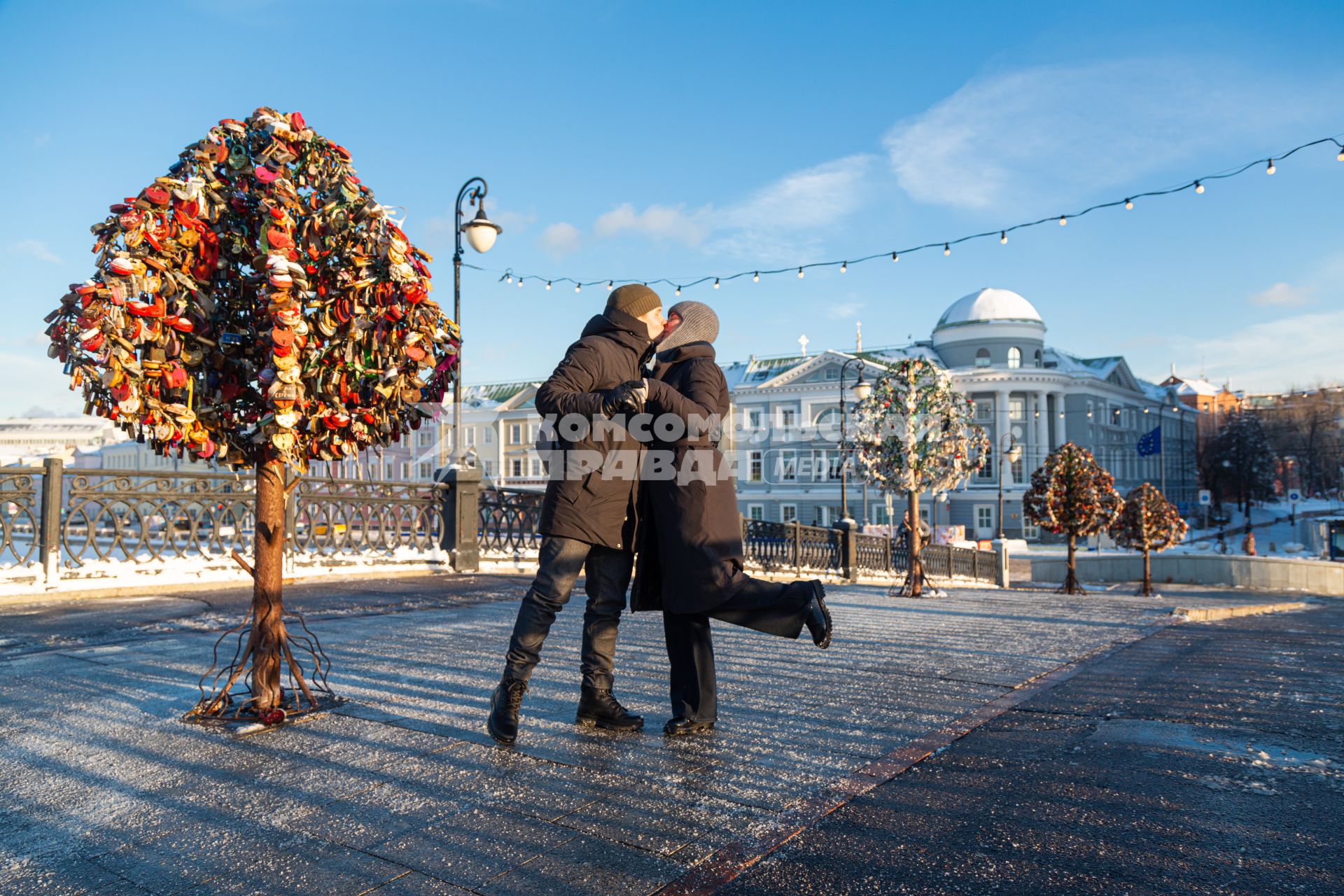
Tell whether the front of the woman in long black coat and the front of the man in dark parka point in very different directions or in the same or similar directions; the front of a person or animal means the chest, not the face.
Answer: very different directions

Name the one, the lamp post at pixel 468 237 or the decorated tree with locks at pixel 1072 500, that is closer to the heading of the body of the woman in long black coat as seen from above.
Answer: the lamp post

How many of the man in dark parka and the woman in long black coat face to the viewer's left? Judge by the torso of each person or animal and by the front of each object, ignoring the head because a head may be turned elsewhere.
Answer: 1

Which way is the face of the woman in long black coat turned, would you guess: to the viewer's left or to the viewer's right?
to the viewer's left

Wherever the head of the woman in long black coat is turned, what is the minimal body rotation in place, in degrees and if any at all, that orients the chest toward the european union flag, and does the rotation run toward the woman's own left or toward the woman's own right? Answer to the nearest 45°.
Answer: approximately 135° to the woman's own right

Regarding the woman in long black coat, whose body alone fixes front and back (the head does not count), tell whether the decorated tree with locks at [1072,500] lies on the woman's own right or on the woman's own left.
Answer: on the woman's own right

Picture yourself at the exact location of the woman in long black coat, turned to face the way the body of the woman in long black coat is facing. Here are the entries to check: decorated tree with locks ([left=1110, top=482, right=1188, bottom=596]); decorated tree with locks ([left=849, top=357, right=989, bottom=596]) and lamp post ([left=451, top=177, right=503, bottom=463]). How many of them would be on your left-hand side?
0

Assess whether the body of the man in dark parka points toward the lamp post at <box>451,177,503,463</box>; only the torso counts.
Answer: no

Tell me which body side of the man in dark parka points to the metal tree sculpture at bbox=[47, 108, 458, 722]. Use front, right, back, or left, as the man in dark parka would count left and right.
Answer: back

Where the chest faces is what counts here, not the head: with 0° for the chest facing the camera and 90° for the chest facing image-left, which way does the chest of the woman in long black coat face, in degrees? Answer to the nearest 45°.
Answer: approximately 90°

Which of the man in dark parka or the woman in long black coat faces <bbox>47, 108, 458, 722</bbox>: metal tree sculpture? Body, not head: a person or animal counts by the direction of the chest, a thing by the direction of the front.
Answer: the woman in long black coat

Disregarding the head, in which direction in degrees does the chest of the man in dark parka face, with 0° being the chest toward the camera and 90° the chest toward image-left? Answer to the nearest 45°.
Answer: approximately 270°

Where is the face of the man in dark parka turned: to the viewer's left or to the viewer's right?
to the viewer's right

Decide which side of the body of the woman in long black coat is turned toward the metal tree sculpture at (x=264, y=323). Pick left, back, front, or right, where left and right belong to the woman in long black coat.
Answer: front

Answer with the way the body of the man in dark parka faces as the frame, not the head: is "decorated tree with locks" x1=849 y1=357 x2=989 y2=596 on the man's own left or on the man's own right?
on the man's own left

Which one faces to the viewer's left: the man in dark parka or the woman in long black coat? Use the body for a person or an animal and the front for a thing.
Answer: the woman in long black coat
